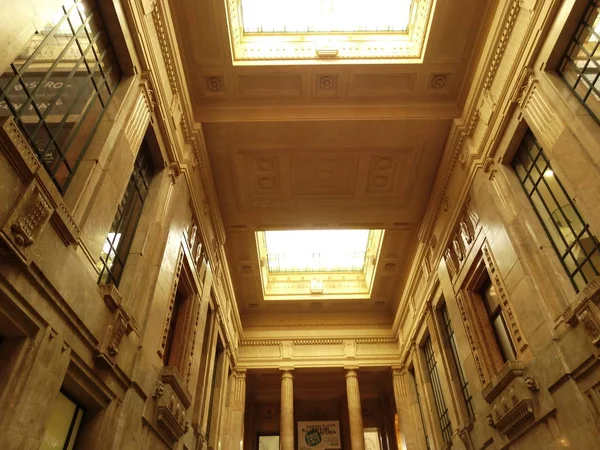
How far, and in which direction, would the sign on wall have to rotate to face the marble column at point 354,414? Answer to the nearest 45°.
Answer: approximately 45° to its left

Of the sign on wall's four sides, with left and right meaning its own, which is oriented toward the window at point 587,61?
front

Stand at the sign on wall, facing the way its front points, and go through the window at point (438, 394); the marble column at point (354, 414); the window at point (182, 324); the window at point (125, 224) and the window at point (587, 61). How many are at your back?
0

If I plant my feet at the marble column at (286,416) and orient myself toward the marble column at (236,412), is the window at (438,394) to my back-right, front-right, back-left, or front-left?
back-left

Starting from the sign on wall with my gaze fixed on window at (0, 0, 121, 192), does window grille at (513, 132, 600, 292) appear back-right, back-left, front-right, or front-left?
front-left

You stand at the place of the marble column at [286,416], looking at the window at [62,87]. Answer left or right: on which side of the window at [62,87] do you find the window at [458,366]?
left

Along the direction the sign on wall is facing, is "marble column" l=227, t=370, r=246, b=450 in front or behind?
in front

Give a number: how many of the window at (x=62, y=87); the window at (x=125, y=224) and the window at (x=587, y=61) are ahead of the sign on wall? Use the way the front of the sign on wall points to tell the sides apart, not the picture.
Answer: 3

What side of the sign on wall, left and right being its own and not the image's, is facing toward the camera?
front

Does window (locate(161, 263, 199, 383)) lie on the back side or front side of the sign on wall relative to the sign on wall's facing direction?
on the front side

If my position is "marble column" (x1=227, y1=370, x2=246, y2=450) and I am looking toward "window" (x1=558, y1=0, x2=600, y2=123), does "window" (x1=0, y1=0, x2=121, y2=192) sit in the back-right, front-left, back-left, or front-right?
front-right

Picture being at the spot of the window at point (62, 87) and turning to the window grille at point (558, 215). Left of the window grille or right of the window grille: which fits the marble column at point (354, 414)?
left

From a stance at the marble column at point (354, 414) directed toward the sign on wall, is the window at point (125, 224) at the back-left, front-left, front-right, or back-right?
back-left

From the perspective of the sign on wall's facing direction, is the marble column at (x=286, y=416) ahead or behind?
ahead

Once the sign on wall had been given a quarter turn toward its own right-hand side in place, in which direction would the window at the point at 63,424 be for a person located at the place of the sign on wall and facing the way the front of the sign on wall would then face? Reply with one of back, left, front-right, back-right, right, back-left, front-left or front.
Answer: left
